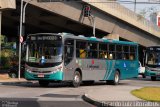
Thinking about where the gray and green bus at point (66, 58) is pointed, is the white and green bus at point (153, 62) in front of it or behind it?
behind

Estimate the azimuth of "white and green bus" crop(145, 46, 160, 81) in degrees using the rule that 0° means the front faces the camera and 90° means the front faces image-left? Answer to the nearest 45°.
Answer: approximately 45°

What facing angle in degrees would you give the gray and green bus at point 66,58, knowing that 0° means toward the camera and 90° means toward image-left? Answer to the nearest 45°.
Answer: approximately 45°
